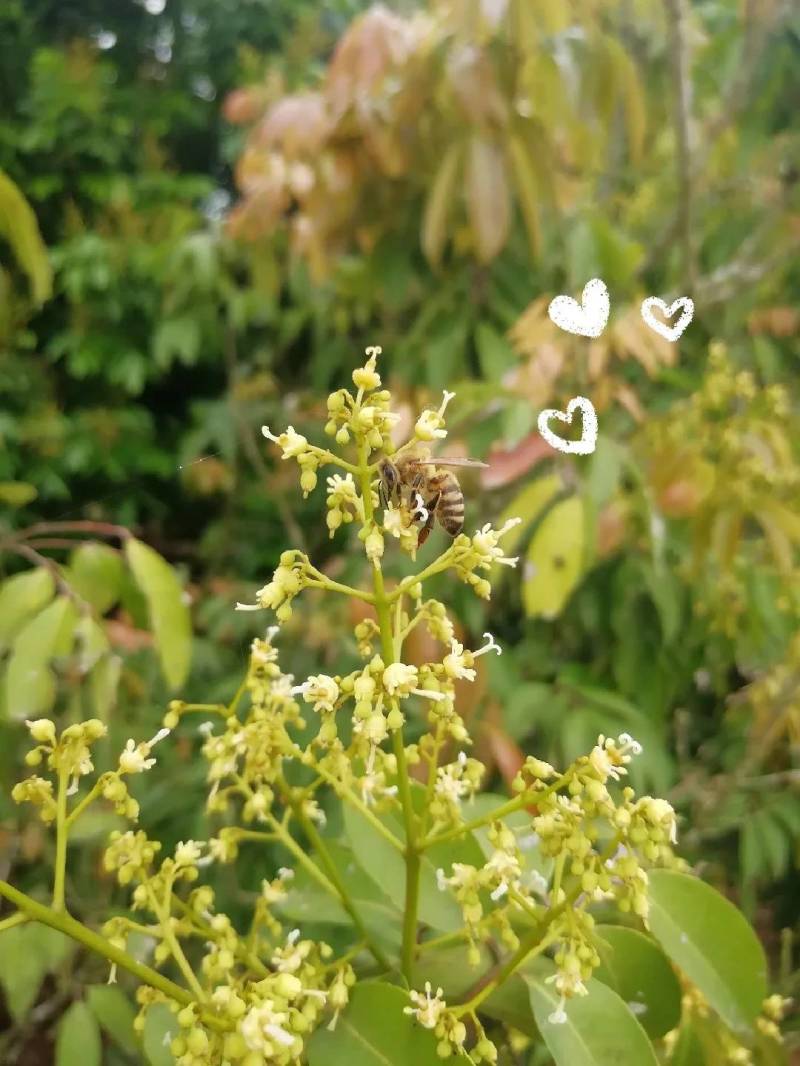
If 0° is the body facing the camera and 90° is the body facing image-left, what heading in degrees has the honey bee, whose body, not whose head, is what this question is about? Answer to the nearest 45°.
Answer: approximately 90°
